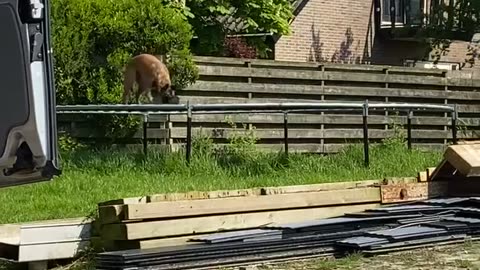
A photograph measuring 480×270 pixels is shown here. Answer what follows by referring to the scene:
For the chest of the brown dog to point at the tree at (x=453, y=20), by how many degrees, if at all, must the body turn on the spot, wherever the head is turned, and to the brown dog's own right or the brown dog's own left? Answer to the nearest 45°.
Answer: approximately 45° to the brown dog's own left

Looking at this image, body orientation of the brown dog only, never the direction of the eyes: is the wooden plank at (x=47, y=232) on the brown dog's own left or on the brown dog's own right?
on the brown dog's own right

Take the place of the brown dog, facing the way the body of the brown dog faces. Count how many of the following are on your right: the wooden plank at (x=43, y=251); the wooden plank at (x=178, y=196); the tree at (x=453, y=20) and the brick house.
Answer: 2

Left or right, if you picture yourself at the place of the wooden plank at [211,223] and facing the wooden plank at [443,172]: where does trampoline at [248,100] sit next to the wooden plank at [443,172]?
left

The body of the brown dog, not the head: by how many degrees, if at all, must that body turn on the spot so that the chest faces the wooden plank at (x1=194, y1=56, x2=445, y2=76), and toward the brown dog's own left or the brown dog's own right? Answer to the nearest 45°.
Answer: approximately 45° to the brown dog's own left

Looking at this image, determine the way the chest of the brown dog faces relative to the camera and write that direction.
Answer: to the viewer's right

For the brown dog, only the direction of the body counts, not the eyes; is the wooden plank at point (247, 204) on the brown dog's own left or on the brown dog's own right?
on the brown dog's own right

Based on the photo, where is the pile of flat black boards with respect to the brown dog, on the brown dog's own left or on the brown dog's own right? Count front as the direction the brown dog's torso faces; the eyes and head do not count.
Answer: on the brown dog's own right

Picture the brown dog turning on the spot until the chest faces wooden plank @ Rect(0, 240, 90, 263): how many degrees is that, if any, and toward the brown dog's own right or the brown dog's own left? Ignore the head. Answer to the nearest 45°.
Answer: approximately 90° to the brown dog's own right

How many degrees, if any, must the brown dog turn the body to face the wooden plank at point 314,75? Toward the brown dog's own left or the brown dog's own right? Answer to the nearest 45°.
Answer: approximately 45° to the brown dog's own left
